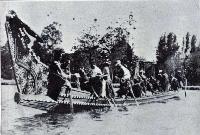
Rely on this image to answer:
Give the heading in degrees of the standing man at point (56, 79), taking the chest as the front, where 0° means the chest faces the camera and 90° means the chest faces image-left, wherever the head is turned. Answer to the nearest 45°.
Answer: approximately 270°
